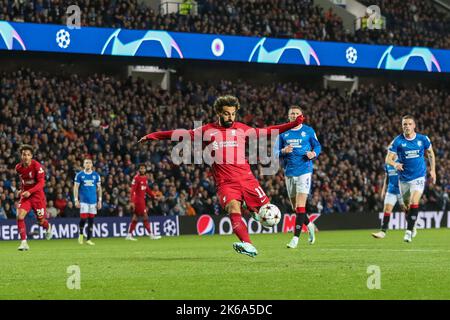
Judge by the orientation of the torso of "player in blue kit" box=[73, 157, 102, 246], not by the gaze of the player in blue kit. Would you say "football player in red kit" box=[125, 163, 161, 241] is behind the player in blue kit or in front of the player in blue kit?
behind

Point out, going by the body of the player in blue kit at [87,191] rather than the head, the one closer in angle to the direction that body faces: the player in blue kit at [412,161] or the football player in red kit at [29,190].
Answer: the football player in red kit

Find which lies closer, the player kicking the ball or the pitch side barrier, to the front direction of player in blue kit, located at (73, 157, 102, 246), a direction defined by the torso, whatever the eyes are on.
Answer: the player kicking the ball

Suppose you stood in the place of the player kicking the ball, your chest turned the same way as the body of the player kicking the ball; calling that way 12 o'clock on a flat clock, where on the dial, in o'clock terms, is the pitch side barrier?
The pitch side barrier is roughly at 6 o'clock from the player kicking the ball.

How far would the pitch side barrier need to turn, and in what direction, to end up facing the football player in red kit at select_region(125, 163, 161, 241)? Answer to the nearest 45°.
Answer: approximately 45° to its right

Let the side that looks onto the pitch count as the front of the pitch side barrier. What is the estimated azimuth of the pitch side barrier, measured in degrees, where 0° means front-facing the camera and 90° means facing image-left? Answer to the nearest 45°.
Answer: approximately 0°

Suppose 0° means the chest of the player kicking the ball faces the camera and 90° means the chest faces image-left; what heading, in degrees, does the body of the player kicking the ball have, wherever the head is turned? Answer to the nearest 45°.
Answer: approximately 0°

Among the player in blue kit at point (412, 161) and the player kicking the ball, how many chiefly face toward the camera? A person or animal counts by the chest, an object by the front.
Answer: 2

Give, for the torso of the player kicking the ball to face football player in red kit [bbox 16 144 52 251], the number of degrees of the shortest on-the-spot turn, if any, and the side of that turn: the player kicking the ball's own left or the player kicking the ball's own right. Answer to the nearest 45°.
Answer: approximately 135° to the player kicking the ball's own right
